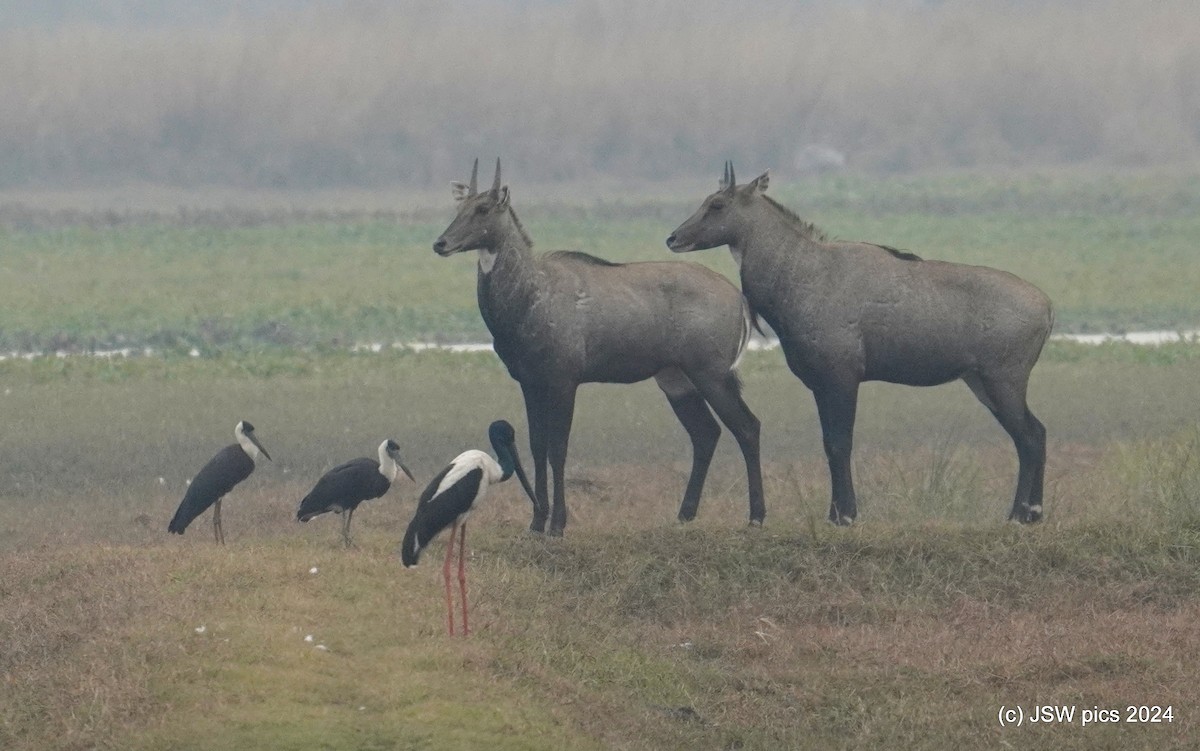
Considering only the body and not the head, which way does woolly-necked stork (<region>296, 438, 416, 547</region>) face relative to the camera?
to the viewer's right

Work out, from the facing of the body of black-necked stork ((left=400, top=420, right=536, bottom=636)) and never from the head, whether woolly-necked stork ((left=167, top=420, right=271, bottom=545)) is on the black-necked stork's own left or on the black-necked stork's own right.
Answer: on the black-necked stork's own left

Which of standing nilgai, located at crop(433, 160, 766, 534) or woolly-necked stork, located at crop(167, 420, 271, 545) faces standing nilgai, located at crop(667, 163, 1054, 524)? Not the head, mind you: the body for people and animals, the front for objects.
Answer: the woolly-necked stork

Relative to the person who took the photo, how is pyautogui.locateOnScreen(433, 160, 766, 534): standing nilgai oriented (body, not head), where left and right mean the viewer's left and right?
facing to the left of the viewer

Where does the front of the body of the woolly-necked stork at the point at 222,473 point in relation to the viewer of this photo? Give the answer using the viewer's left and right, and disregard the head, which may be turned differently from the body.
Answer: facing to the right of the viewer

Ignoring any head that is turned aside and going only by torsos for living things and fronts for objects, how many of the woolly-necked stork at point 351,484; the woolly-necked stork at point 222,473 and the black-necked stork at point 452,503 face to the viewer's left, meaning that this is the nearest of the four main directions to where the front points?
0

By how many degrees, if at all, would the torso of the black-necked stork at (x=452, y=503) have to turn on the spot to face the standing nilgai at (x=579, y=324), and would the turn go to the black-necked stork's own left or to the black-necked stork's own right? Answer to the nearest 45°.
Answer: approximately 90° to the black-necked stork's own left

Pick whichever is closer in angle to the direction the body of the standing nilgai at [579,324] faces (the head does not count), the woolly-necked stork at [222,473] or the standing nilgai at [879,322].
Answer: the woolly-necked stork

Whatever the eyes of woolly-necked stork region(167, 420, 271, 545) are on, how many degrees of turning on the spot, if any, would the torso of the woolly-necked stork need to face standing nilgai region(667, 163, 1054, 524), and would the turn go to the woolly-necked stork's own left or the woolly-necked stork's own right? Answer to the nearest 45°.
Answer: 0° — it already faces it

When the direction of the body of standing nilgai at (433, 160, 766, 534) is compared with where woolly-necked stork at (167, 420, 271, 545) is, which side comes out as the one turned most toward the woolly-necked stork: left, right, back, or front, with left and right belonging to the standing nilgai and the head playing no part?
front

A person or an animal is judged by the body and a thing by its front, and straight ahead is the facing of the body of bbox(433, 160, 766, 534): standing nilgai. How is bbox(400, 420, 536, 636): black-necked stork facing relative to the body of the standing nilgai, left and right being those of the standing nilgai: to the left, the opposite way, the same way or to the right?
the opposite way

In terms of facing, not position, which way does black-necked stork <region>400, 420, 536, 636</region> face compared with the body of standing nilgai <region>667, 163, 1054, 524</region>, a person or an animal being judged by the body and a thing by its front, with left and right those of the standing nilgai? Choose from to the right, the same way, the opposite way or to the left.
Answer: the opposite way

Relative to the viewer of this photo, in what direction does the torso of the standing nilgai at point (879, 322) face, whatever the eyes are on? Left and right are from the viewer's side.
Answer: facing to the left of the viewer

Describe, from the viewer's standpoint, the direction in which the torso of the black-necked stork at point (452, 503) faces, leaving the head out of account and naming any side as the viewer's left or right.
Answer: facing to the right of the viewer

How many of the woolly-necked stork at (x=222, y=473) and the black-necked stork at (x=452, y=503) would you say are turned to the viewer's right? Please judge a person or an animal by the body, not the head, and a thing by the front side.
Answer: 2
